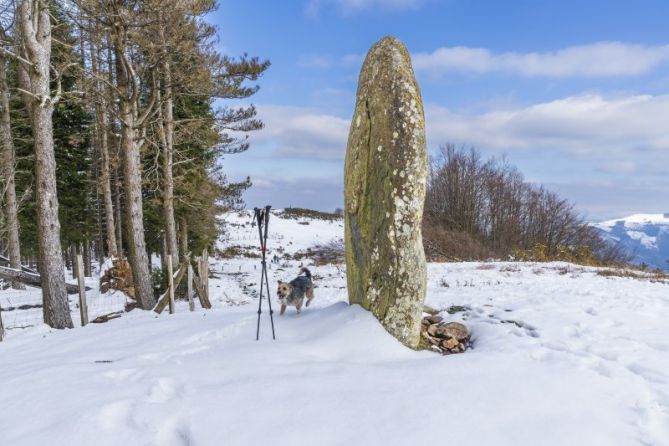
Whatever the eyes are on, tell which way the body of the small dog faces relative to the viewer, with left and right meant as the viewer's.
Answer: facing the viewer and to the left of the viewer

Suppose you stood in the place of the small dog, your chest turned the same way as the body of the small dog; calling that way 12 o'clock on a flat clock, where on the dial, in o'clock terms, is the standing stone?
The standing stone is roughly at 9 o'clock from the small dog.

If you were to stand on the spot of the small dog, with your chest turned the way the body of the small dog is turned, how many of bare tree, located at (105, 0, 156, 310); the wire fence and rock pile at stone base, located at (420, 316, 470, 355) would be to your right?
2

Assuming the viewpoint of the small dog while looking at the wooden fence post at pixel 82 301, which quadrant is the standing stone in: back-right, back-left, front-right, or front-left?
back-left

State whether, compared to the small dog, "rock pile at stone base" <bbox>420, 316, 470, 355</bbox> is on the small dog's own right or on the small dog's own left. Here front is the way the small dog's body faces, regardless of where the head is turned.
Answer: on the small dog's own left

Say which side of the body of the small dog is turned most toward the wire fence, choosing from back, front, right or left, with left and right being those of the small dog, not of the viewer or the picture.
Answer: front

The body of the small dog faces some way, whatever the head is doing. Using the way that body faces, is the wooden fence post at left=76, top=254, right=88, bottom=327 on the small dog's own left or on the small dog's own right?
on the small dog's own right

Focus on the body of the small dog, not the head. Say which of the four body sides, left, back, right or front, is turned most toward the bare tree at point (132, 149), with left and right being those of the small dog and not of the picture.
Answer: right
